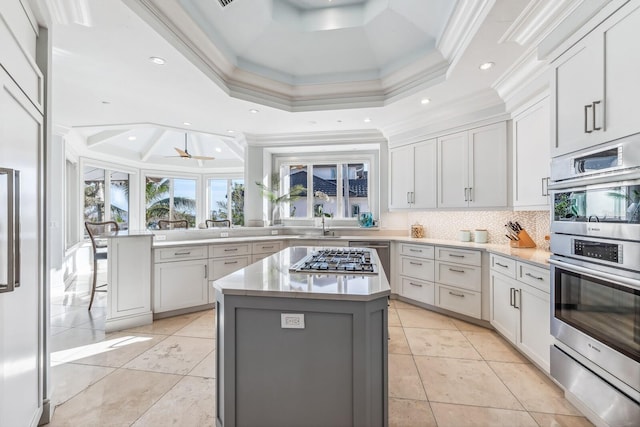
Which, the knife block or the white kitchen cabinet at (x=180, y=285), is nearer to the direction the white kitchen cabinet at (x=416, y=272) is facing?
the white kitchen cabinet

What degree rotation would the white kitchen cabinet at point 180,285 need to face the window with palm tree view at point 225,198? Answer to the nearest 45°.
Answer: approximately 135° to its left

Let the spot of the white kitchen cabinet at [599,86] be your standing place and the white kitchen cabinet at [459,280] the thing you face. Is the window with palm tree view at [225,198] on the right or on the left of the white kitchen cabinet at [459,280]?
left

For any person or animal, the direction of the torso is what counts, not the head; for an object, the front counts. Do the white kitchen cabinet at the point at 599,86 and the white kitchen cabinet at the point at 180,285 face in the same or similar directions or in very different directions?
very different directions

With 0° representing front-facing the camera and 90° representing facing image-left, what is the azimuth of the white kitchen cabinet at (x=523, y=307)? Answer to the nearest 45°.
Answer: approximately 45°

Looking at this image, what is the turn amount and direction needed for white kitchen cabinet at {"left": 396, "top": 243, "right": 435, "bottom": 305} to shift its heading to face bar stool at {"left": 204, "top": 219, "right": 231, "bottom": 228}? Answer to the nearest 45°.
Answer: approximately 45° to its right

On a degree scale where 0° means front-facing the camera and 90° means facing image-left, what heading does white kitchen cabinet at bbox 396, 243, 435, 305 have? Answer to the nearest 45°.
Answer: approximately 45°

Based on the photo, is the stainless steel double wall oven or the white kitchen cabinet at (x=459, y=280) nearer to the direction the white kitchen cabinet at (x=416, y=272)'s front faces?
the stainless steel double wall oven

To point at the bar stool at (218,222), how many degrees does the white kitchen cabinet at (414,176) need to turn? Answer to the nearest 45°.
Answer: approximately 45° to its right

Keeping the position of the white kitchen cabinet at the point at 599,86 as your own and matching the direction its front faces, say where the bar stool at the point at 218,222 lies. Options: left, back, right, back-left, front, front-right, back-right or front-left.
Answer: front-right

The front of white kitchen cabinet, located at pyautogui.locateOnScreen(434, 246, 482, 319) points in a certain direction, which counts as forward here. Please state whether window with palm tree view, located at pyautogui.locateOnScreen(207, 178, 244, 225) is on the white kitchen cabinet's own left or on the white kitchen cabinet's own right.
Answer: on the white kitchen cabinet's own right
